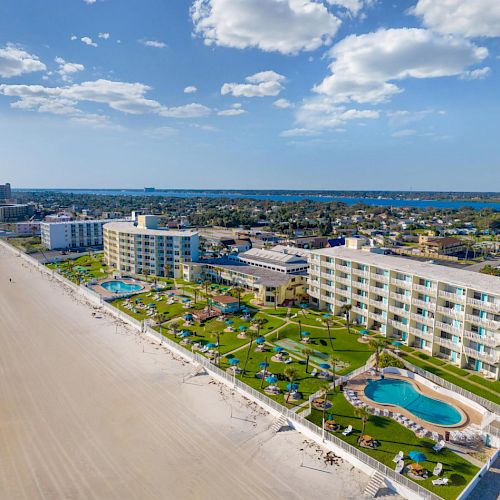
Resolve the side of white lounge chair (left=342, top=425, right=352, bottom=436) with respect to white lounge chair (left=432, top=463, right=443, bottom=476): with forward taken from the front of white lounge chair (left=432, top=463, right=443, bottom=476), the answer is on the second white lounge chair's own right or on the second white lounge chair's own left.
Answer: on the second white lounge chair's own right

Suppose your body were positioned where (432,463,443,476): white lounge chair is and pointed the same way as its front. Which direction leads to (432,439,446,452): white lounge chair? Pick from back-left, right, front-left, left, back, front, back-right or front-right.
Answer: back-right

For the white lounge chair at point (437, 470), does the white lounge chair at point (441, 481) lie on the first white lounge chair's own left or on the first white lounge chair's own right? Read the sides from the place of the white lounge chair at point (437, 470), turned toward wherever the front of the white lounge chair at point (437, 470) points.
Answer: on the first white lounge chair's own left

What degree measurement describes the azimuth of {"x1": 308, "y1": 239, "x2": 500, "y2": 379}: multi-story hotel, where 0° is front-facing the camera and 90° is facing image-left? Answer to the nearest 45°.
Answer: approximately 45°

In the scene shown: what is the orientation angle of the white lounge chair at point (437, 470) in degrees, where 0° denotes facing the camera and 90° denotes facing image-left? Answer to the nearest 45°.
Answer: approximately 45°

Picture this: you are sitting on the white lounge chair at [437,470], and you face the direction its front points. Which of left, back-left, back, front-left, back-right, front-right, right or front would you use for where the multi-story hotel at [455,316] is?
back-right

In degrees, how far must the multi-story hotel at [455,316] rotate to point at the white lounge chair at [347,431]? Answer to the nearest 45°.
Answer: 0° — it already faces it
